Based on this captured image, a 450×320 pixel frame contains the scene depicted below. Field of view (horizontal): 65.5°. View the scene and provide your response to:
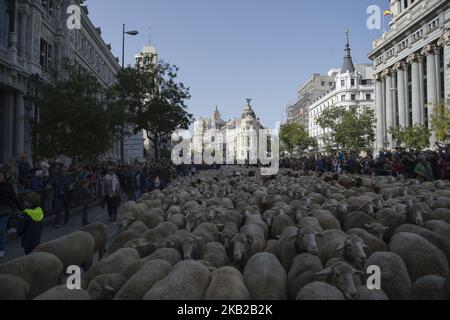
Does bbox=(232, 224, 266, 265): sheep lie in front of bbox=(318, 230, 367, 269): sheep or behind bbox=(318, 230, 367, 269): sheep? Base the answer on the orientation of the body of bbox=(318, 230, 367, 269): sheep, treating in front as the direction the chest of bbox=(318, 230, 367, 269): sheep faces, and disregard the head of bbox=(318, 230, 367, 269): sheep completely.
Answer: behind

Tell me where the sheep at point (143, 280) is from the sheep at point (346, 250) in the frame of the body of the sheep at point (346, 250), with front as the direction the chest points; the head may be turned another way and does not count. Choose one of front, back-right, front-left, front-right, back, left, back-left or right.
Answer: right

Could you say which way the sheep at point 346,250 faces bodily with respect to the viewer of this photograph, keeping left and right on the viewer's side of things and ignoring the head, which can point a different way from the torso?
facing the viewer and to the right of the viewer

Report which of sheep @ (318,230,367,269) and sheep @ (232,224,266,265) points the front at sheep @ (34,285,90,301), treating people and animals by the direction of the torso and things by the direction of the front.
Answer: sheep @ (232,224,266,265)

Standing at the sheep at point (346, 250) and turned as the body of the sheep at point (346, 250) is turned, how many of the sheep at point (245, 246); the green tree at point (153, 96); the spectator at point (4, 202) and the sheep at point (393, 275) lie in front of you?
1

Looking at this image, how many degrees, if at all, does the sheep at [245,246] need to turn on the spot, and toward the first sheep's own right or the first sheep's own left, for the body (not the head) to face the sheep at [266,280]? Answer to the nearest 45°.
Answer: approximately 45° to the first sheep's own left

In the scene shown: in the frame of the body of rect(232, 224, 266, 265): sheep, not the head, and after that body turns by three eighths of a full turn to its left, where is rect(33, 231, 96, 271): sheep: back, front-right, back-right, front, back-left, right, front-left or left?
back

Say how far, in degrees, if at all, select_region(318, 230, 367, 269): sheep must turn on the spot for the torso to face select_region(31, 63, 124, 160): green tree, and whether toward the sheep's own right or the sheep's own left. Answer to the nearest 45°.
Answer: approximately 180°

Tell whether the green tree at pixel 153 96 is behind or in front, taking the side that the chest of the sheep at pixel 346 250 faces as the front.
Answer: behind

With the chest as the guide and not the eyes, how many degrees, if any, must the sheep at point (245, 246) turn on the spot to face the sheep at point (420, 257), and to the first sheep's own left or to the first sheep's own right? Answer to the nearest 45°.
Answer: approximately 135° to the first sheep's own left

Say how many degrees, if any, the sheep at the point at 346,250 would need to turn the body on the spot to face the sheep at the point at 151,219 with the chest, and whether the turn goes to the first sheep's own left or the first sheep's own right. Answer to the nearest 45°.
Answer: approximately 180°

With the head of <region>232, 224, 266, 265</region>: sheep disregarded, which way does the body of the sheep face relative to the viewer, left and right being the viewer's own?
facing the viewer and to the left of the viewer

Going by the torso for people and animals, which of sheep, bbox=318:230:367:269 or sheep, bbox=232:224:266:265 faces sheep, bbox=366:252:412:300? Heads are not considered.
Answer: sheep, bbox=318:230:367:269

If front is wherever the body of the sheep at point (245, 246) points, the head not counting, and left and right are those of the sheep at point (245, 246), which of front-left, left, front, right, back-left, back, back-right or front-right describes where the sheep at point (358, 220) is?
back
